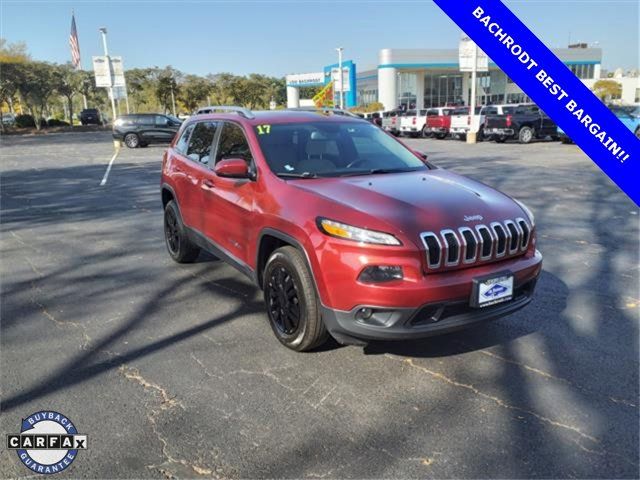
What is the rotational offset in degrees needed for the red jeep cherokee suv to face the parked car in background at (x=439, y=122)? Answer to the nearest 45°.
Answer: approximately 135° to its left

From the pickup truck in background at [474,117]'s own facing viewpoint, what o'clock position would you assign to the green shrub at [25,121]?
The green shrub is roughly at 8 o'clock from the pickup truck in background.

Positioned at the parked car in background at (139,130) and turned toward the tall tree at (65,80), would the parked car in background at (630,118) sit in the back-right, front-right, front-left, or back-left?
back-right

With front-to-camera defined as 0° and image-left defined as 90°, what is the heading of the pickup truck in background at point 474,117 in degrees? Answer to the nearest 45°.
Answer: approximately 225°

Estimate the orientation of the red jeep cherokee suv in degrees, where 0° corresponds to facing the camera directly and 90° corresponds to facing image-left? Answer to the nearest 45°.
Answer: approximately 315°

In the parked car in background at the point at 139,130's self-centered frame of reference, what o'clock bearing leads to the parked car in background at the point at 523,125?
the parked car in background at the point at 523,125 is roughly at 1 o'clock from the parked car in background at the point at 139,130.

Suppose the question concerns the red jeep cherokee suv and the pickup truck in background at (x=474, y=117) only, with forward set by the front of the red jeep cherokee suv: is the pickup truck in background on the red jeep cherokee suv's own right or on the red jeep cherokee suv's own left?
on the red jeep cherokee suv's own left

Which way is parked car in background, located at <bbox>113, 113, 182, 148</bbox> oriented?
to the viewer's right

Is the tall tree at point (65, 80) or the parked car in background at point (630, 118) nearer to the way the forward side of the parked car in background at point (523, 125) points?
the parked car in background

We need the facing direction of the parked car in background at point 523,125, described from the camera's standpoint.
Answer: facing away from the viewer and to the right of the viewer

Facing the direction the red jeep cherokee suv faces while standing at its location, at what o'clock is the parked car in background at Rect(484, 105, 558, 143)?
The parked car in background is roughly at 8 o'clock from the red jeep cherokee suv.
